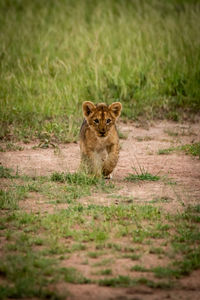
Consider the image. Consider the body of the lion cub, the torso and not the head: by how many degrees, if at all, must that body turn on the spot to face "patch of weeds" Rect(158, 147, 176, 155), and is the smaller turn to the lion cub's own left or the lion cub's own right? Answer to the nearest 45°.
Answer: approximately 135° to the lion cub's own left

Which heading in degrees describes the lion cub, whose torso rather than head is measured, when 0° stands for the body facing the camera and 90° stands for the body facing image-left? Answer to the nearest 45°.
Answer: approximately 0°

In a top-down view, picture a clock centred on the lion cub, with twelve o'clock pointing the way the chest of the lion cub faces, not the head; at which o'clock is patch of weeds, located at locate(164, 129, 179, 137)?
The patch of weeds is roughly at 7 o'clock from the lion cub.

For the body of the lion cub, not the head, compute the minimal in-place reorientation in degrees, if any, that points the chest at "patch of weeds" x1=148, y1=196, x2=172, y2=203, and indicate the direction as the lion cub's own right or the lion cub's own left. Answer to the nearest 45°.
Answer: approximately 45° to the lion cub's own left

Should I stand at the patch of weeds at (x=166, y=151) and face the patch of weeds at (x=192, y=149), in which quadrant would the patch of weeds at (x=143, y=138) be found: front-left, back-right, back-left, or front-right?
back-left

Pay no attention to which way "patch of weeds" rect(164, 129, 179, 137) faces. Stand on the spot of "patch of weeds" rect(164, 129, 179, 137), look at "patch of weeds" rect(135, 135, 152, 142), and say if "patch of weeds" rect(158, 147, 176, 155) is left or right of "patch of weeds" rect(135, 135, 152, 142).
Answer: left

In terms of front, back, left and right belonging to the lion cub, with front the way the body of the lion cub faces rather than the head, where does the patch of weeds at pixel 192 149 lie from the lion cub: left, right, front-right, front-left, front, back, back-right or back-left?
back-left

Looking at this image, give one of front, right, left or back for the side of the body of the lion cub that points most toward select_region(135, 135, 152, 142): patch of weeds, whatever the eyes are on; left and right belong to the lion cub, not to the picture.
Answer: back
